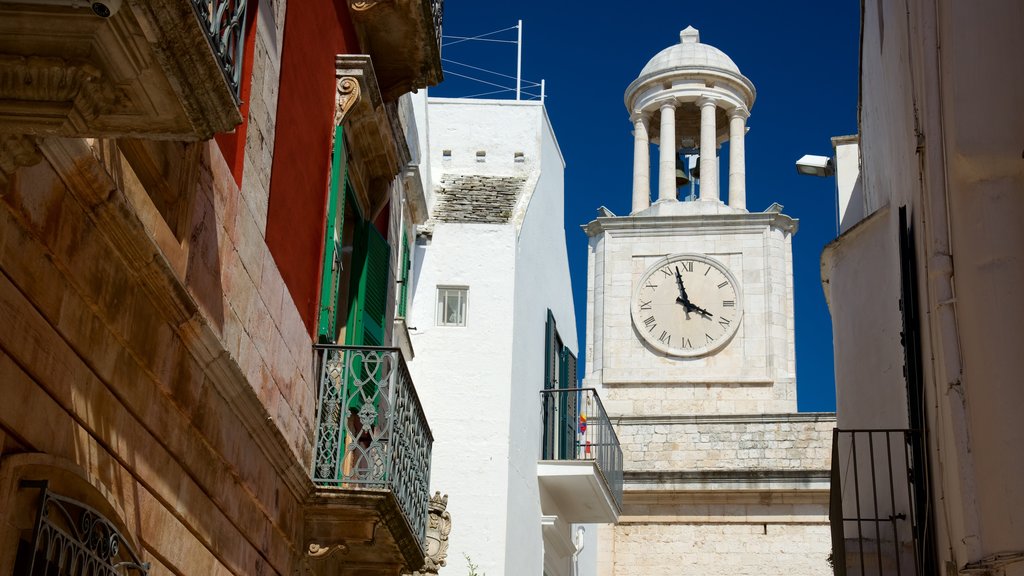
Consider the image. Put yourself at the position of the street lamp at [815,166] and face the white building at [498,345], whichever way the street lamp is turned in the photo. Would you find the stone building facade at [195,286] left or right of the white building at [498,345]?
left

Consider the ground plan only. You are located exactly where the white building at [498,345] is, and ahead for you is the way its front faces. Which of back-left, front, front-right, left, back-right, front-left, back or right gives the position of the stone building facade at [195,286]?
right

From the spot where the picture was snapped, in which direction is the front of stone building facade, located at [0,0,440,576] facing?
facing the viewer and to the right of the viewer

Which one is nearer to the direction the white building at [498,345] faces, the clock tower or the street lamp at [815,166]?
the street lamp

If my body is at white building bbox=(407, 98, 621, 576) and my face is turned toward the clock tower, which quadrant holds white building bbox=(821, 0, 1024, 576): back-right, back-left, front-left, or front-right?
back-right

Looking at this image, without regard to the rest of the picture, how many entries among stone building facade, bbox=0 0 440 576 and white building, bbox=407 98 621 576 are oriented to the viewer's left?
0
